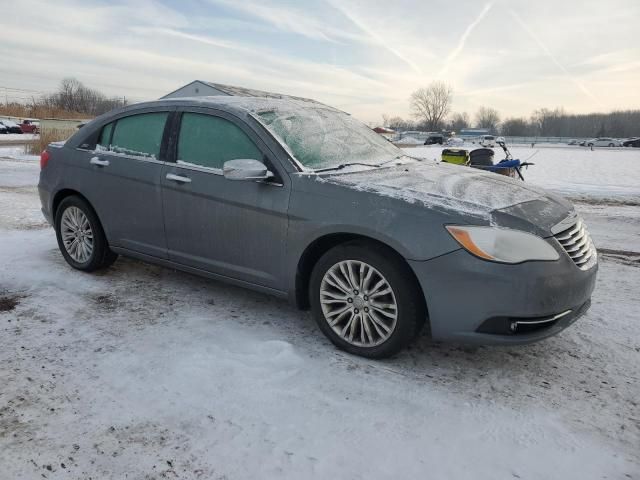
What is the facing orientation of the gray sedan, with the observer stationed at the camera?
facing the viewer and to the right of the viewer
